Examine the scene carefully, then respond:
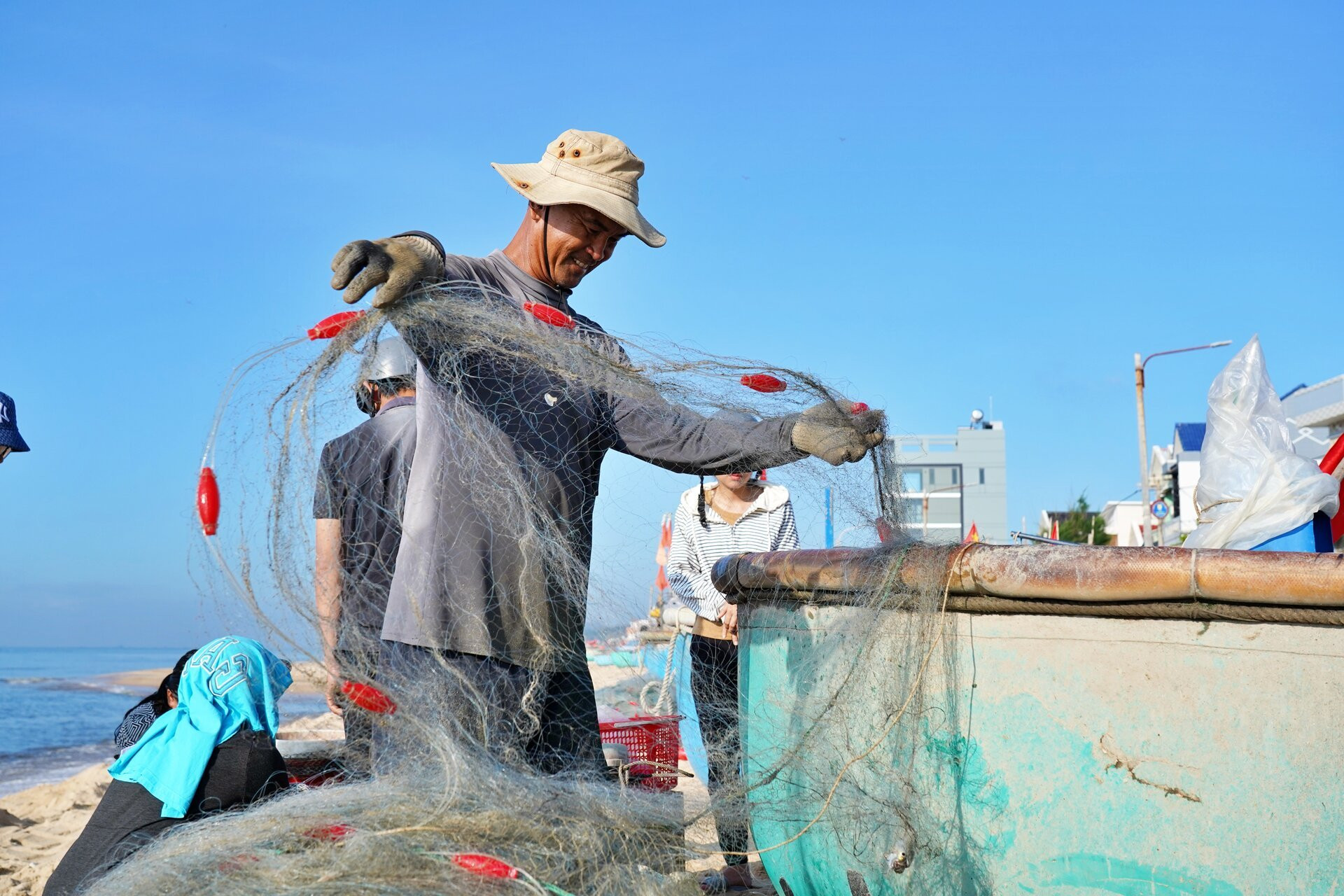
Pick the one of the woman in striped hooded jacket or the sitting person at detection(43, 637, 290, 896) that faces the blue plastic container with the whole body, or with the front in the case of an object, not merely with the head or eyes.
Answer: the sitting person

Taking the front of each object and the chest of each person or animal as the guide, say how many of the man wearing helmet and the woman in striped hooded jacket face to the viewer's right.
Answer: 0

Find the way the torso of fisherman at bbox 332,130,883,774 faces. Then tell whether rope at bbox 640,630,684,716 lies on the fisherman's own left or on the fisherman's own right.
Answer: on the fisherman's own left

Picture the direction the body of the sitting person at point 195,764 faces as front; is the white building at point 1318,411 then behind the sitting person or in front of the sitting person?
in front

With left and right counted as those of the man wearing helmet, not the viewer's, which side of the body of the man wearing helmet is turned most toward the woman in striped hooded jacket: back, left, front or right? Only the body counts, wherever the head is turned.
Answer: right

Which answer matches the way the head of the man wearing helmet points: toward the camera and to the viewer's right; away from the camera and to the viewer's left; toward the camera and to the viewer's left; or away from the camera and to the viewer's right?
away from the camera and to the viewer's left

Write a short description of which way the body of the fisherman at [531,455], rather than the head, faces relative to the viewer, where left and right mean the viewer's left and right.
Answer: facing the viewer and to the right of the viewer

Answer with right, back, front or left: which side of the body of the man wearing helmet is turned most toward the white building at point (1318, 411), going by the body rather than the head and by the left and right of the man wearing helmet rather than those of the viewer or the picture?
right

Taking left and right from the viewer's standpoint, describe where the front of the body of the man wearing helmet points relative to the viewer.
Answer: facing away from the viewer and to the left of the viewer

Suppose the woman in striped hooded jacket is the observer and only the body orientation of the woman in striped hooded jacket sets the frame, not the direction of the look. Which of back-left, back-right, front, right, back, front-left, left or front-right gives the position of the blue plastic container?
left
